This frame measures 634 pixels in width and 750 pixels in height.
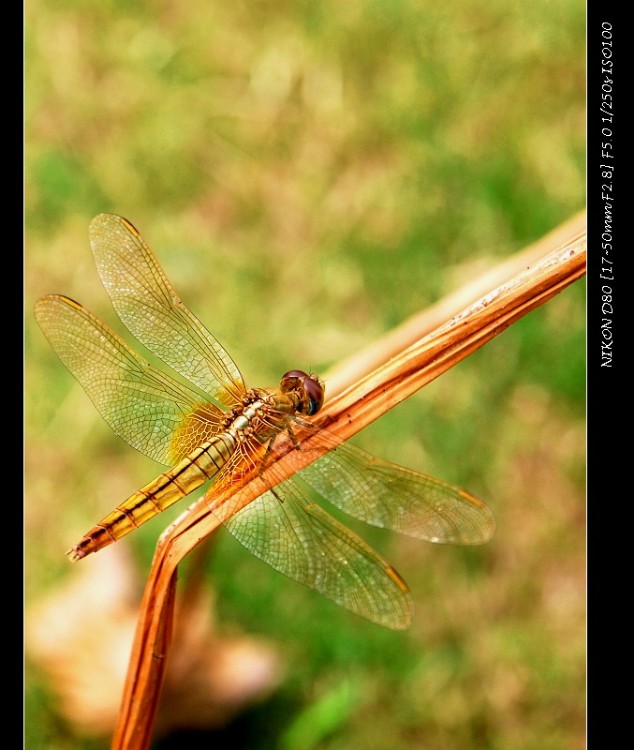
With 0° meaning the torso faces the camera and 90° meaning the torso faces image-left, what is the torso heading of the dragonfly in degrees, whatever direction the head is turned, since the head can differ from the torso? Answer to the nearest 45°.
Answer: approximately 225°
